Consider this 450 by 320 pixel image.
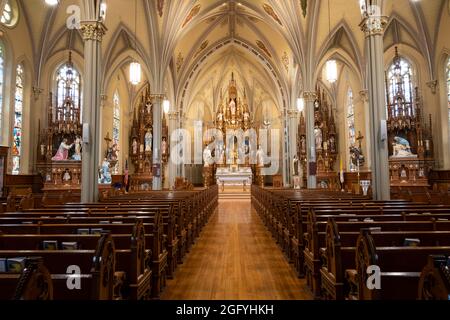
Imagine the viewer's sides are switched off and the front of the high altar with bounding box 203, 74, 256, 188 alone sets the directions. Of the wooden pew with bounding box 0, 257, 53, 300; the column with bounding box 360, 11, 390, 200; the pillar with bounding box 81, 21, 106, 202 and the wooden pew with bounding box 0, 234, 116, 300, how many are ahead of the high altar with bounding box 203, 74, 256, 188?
4

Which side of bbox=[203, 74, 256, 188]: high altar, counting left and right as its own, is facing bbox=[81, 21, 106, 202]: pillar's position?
front

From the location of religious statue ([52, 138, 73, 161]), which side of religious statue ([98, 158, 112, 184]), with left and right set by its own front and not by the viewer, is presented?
right

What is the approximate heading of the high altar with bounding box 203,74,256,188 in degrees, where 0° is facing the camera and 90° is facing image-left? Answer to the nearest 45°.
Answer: approximately 0°

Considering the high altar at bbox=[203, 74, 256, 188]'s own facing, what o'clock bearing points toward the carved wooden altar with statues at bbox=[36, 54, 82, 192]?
the carved wooden altar with statues at bbox=[36, 54, 82, 192] is roughly at 1 o'clock from the high altar at bbox=[203, 74, 256, 188].

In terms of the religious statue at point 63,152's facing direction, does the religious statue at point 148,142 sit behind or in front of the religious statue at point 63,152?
in front

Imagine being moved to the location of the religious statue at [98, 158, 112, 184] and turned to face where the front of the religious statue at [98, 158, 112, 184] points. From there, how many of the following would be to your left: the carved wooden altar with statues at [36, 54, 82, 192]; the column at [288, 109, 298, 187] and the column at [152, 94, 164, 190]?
2

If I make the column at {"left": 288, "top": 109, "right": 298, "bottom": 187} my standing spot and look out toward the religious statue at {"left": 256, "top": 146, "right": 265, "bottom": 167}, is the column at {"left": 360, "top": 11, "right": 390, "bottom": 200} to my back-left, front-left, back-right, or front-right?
back-left

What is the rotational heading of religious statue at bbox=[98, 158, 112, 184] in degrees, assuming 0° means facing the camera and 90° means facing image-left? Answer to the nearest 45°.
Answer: approximately 0°
